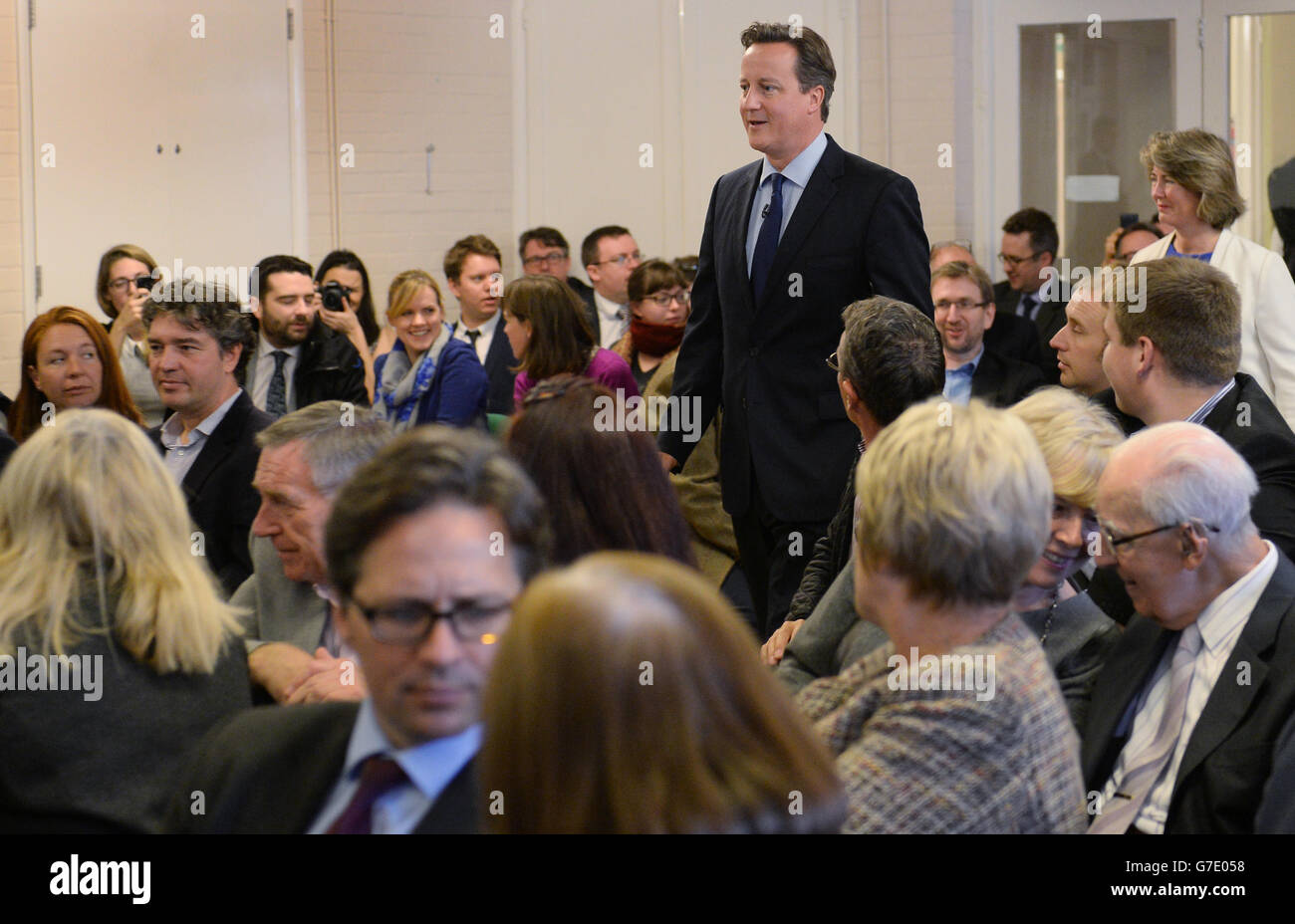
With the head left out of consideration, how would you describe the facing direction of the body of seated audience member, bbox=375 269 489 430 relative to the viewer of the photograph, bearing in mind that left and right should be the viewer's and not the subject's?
facing the viewer and to the left of the viewer

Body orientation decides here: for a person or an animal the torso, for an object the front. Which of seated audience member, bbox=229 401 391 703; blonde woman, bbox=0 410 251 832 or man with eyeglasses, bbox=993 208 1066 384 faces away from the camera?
the blonde woman

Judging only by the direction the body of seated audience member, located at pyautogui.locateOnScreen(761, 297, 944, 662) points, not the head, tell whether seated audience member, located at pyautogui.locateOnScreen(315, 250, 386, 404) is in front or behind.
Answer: in front

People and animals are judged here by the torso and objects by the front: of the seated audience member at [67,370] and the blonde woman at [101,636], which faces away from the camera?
the blonde woman

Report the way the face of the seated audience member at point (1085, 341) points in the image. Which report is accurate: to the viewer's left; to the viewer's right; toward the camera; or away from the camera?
to the viewer's left

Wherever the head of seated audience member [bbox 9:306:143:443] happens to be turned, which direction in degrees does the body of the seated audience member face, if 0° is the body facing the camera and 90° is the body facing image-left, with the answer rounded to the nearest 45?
approximately 315°

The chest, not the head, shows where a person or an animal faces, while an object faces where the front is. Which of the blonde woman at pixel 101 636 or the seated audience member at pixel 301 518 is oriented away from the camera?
the blonde woman

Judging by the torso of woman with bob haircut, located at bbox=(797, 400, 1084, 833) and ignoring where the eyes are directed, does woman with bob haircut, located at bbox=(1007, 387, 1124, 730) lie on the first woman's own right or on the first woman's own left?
on the first woman's own right

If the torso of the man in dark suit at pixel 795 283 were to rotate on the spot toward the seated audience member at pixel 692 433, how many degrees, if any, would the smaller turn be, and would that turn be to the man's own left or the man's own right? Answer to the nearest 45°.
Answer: approximately 135° to the man's own right

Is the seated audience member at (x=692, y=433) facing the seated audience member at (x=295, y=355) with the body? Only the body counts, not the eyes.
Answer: no

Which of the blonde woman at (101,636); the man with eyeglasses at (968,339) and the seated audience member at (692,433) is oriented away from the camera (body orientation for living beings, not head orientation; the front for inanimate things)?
the blonde woman
